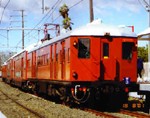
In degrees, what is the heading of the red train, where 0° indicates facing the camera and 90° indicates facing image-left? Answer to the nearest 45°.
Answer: approximately 315°
